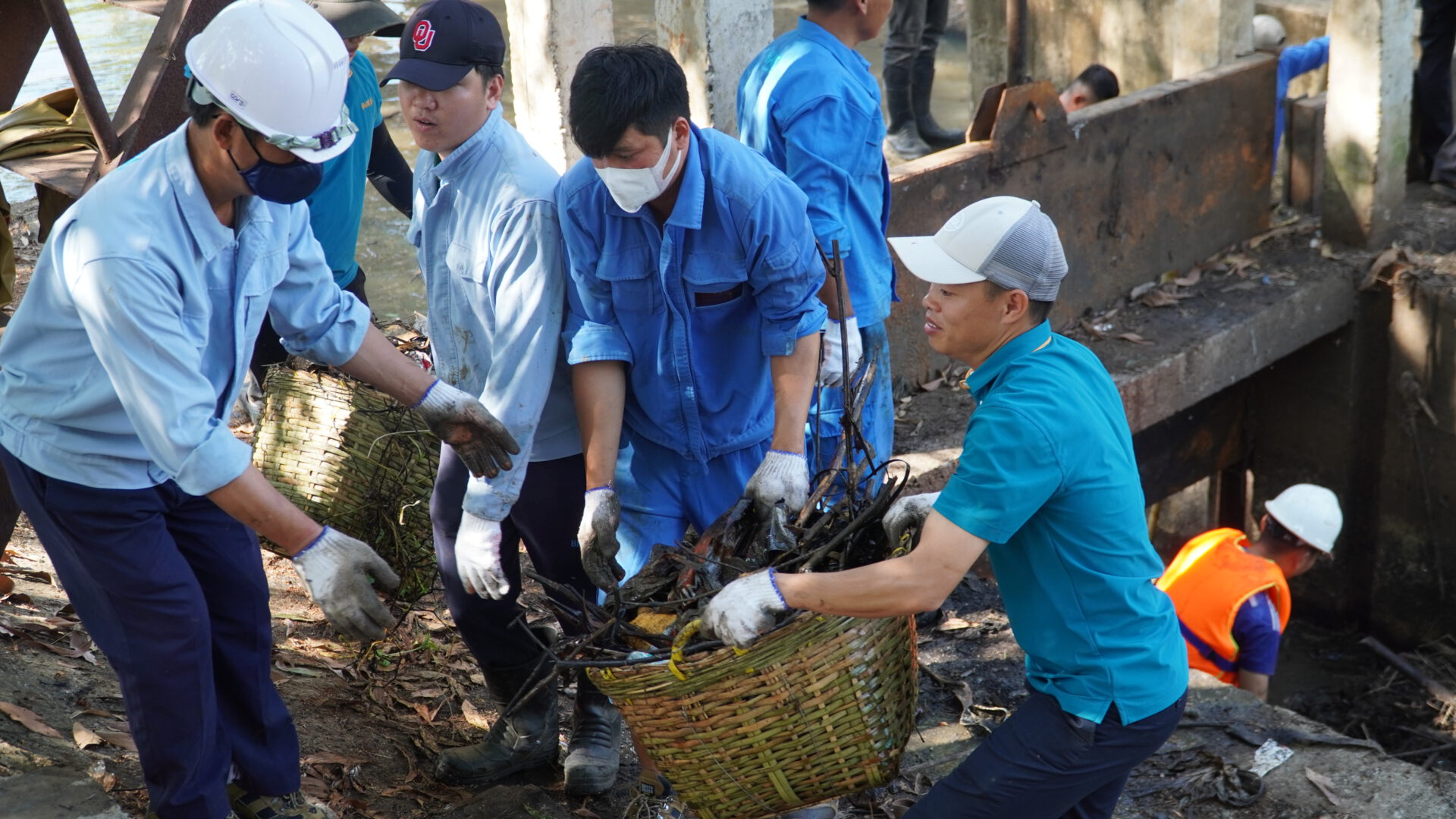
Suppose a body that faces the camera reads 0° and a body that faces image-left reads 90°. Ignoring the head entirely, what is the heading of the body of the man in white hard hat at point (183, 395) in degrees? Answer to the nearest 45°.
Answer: approximately 315°

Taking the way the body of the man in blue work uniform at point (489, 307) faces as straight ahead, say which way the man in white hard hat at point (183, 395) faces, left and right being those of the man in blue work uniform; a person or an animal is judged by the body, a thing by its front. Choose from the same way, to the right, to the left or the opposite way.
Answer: to the left

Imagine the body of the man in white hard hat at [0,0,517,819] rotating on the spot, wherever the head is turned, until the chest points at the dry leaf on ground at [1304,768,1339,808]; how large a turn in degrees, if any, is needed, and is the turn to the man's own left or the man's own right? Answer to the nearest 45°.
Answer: approximately 45° to the man's own left

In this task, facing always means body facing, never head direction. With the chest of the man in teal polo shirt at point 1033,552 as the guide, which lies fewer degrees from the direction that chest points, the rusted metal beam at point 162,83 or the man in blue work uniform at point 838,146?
the rusted metal beam

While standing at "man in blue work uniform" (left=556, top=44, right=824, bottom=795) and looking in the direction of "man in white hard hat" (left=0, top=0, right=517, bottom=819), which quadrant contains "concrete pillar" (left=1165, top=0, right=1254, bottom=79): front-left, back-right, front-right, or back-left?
back-right

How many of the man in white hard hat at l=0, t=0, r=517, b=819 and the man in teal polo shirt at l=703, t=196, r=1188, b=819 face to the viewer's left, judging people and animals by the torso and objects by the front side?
1

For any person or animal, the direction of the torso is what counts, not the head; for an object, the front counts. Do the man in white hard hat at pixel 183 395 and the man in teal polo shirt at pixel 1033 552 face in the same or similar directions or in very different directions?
very different directions

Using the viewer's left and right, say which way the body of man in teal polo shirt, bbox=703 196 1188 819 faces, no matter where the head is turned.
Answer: facing to the left of the viewer

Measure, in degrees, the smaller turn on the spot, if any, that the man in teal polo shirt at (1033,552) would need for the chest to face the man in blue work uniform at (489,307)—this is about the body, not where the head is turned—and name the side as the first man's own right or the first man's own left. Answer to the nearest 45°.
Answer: approximately 45° to the first man's own right
